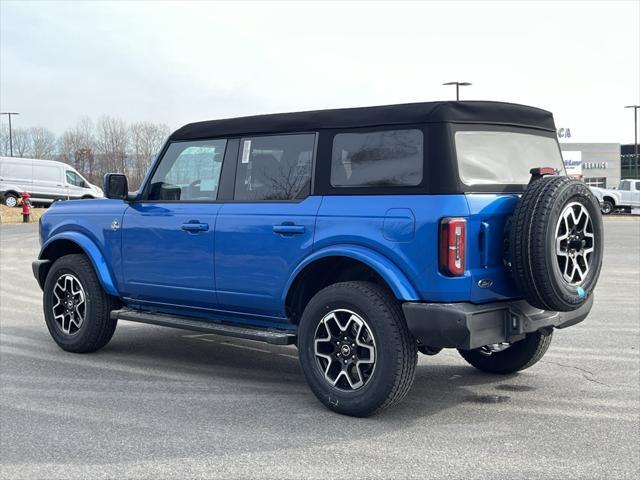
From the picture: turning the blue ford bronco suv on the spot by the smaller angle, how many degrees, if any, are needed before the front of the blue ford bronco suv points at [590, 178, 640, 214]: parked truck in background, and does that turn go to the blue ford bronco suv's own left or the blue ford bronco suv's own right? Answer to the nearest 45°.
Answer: approximately 90° to the blue ford bronco suv's own right

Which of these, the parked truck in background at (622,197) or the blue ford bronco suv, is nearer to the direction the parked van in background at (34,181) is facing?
the parked truck in background

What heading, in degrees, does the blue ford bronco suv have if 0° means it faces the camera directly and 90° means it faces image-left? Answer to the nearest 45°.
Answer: approximately 135°

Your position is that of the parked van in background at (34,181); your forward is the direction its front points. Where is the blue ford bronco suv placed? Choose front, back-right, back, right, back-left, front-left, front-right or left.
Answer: right

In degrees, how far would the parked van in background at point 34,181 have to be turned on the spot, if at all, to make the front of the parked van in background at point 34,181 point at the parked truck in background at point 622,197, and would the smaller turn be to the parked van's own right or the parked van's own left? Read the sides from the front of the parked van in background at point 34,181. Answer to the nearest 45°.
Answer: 0° — it already faces it

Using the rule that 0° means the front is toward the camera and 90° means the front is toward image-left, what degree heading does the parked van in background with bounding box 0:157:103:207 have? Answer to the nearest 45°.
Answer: approximately 270°

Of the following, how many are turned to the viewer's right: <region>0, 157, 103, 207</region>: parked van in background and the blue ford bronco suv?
1

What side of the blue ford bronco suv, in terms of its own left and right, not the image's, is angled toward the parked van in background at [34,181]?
front
